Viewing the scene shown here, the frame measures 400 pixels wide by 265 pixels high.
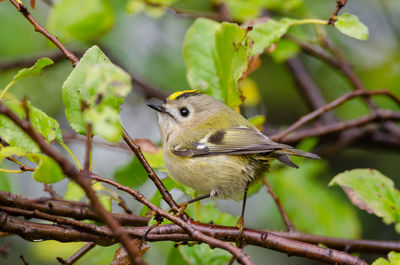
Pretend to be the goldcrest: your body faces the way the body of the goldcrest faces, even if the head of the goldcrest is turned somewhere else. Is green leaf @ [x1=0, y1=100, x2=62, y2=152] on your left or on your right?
on your left

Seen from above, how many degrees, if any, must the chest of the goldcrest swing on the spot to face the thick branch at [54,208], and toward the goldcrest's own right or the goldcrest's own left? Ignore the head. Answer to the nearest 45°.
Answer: approximately 45° to the goldcrest's own left

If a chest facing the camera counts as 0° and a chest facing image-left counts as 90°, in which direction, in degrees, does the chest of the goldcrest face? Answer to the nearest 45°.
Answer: approximately 90°
